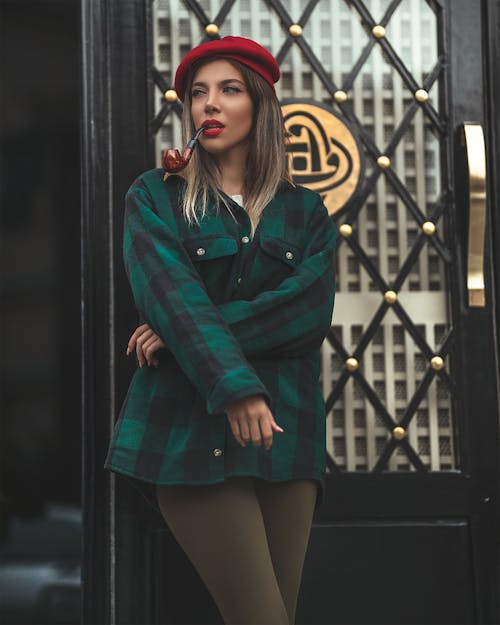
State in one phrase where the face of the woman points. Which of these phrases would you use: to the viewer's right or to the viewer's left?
to the viewer's left

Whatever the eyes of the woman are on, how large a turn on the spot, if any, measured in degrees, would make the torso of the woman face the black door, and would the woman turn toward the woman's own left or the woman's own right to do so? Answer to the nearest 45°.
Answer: approximately 135° to the woman's own left

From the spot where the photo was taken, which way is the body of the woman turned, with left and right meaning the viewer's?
facing the viewer
